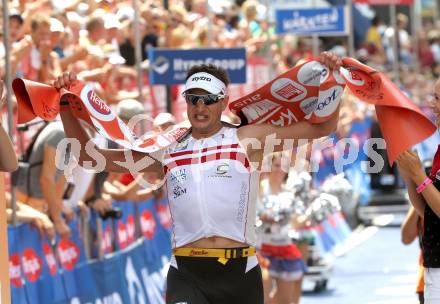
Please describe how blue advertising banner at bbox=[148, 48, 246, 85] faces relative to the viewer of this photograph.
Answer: facing the viewer

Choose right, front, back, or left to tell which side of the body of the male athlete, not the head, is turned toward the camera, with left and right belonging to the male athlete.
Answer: front

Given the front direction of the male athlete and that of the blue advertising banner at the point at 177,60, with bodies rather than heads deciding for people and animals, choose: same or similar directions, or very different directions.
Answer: same or similar directions

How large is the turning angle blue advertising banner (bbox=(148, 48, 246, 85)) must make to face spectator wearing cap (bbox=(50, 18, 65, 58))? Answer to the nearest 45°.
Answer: approximately 45° to its right

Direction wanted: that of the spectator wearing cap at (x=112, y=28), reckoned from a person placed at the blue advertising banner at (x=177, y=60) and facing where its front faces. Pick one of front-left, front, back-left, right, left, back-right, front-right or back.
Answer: right

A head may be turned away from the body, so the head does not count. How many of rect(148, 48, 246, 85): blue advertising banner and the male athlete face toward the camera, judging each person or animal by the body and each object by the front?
2

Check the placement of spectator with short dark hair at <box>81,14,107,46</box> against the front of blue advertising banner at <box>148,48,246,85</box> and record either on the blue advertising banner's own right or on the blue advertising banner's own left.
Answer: on the blue advertising banner's own right

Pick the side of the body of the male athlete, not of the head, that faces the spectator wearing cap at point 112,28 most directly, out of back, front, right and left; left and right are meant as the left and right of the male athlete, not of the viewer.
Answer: back

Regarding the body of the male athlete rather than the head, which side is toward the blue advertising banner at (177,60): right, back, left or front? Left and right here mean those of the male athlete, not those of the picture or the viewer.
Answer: back

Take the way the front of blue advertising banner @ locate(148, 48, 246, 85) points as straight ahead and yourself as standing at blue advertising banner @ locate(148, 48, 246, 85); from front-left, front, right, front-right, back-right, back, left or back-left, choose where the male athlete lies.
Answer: front
